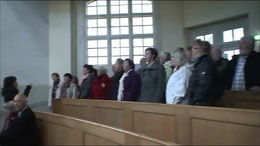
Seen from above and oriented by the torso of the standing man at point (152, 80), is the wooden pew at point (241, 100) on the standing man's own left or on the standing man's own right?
on the standing man's own left

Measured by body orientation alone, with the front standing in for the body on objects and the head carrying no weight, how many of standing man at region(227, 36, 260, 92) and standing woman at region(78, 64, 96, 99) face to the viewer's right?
0

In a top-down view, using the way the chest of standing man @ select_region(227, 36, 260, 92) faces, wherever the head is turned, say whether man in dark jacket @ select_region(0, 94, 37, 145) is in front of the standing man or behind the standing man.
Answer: in front

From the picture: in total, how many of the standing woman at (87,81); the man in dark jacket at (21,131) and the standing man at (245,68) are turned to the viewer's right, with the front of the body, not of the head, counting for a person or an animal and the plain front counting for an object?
0

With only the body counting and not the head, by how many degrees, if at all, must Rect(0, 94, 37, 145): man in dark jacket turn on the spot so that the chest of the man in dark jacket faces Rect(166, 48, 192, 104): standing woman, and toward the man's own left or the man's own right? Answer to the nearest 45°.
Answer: approximately 90° to the man's own left

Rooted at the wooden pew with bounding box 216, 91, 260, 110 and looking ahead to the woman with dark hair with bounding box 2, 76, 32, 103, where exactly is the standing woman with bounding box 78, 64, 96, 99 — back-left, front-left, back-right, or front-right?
front-right

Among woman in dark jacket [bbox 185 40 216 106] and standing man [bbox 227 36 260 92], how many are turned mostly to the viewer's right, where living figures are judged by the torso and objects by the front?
0

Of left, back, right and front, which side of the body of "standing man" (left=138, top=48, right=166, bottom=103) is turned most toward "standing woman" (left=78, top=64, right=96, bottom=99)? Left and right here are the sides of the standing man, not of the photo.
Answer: right

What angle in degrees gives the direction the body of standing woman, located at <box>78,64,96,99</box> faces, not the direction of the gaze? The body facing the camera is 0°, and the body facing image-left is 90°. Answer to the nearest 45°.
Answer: approximately 45°

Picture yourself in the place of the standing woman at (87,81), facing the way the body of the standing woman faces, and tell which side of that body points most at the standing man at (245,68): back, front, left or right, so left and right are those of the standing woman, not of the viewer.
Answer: left
